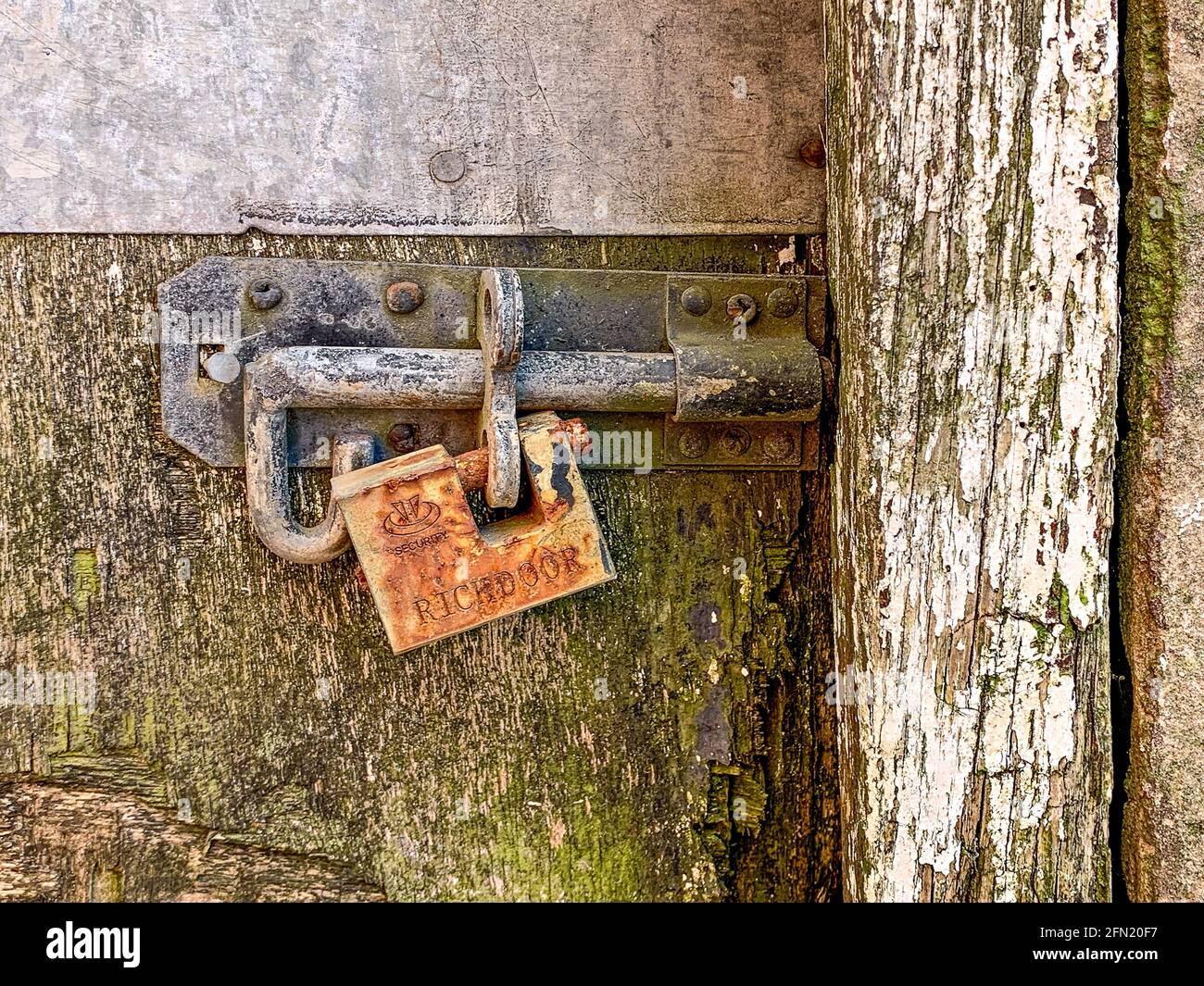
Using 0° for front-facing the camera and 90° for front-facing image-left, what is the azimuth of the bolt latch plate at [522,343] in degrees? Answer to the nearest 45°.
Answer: approximately 0°
